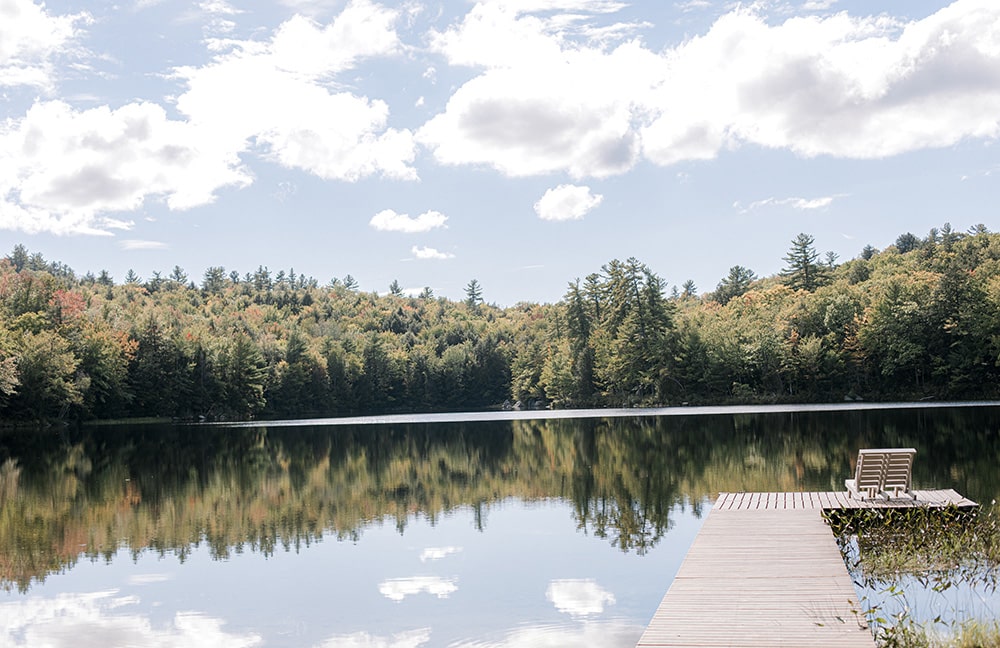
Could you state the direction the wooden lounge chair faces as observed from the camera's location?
facing away from the viewer and to the left of the viewer
